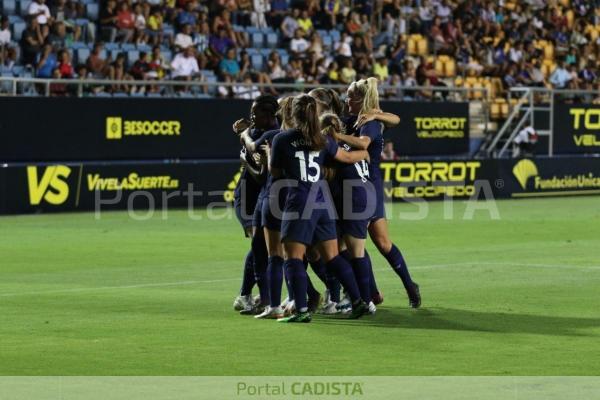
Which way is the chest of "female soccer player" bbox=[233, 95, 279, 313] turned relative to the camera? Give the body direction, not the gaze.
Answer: to the viewer's right

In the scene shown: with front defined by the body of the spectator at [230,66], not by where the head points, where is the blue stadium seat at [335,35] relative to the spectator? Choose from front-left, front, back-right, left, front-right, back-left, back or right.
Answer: back-left

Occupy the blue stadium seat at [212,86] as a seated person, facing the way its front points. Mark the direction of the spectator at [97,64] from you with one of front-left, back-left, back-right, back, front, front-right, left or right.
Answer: front-right

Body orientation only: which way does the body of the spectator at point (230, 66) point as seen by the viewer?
toward the camera

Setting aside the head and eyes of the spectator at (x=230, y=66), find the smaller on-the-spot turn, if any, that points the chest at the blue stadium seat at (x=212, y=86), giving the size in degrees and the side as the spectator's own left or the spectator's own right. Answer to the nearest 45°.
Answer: approximately 90° to the spectator's own right

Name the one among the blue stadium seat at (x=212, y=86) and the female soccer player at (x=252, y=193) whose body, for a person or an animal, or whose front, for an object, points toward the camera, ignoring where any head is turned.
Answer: the blue stadium seat

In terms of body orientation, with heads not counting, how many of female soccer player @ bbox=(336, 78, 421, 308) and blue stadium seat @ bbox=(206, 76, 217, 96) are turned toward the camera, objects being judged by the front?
1

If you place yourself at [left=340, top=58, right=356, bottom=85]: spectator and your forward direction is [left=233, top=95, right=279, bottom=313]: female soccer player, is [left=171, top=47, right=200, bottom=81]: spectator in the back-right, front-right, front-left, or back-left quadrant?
front-right

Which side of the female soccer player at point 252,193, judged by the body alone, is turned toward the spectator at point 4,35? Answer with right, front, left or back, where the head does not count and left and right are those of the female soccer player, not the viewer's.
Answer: left

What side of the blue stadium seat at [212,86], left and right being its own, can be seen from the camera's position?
front

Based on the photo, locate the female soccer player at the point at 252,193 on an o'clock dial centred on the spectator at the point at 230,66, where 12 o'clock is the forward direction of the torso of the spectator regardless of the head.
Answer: The female soccer player is roughly at 12 o'clock from the spectator.

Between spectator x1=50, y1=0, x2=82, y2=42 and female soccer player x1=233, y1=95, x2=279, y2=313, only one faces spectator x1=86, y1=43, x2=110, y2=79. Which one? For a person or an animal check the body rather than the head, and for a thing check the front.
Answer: spectator x1=50, y1=0, x2=82, y2=42

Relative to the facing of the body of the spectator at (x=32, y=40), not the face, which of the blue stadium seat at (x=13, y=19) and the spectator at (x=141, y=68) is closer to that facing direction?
the spectator

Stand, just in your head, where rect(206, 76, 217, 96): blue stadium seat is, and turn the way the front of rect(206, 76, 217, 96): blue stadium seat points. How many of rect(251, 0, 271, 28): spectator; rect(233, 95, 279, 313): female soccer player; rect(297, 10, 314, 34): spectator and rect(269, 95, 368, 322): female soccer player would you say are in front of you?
2

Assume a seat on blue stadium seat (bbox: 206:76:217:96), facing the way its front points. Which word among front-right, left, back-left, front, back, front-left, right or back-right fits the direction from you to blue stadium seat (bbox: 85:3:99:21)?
right

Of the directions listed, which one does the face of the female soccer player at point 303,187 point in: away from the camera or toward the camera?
away from the camera
